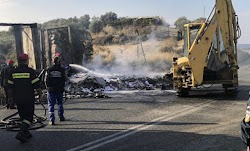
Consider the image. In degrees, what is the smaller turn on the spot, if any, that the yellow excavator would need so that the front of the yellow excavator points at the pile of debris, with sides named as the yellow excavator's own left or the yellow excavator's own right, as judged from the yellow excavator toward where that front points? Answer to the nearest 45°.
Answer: approximately 45° to the yellow excavator's own left

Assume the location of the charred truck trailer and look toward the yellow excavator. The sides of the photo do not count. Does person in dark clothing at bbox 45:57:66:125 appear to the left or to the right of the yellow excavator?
right

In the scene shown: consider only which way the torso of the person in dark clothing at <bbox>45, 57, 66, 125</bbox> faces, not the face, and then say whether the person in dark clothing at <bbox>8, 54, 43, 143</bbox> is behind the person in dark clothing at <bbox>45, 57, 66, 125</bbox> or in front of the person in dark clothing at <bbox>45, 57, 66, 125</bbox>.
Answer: behind

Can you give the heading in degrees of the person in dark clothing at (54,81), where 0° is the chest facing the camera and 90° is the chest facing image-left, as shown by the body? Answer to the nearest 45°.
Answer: approximately 180°

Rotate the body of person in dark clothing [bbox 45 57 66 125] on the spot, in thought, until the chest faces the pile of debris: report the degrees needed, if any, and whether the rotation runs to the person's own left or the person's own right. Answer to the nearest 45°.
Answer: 0° — they already face it

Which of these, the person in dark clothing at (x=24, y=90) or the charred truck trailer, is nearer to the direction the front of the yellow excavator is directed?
the charred truck trailer
